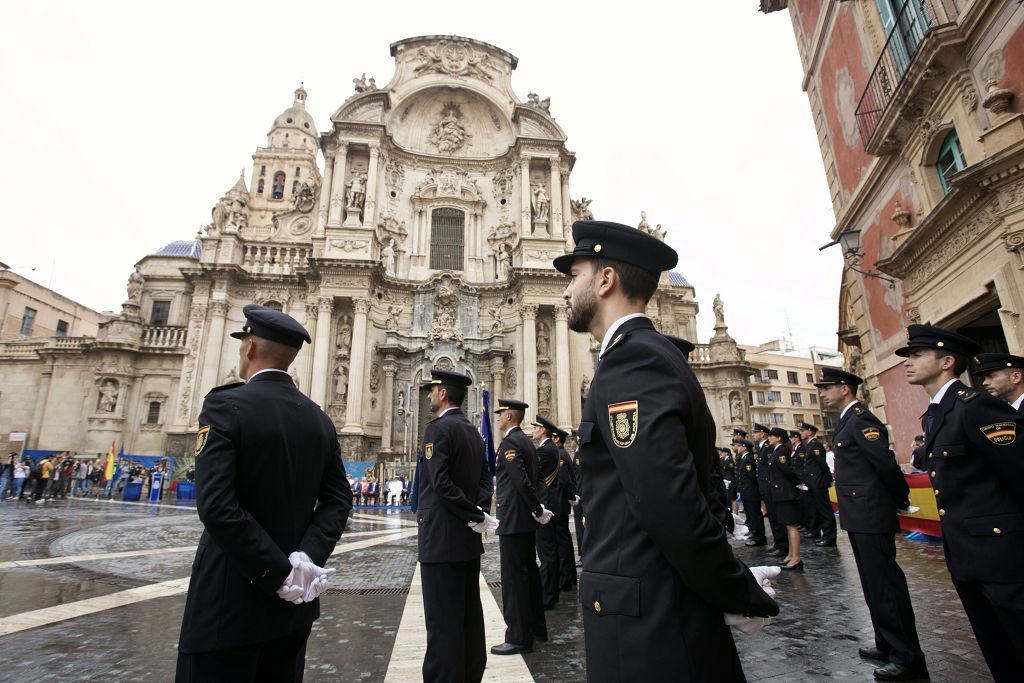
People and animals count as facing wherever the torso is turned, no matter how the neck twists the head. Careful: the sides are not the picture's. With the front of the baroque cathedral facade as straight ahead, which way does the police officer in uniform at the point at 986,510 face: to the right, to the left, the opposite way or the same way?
to the right

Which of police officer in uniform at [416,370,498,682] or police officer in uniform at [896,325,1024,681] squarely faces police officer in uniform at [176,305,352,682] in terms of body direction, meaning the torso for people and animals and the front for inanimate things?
police officer in uniform at [896,325,1024,681]

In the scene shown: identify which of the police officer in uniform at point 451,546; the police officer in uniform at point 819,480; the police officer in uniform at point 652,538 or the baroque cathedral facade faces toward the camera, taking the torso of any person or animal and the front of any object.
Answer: the baroque cathedral facade

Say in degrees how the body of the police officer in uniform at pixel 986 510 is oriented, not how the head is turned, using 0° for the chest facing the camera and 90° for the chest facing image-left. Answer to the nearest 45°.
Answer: approximately 45°

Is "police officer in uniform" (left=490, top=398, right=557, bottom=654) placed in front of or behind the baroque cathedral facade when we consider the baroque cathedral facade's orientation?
in front

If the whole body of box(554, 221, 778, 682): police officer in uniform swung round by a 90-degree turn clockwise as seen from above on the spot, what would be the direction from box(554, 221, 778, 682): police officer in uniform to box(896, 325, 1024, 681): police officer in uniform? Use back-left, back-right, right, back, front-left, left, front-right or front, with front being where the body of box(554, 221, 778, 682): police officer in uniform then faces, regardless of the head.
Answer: front-right

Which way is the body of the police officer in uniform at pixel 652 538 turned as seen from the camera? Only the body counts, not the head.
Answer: to the viewer's left

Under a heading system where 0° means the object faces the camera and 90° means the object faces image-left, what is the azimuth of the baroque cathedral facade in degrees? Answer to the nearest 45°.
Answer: approximately 0°

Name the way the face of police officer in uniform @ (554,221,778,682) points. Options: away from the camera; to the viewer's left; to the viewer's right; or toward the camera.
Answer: to the viewer's left

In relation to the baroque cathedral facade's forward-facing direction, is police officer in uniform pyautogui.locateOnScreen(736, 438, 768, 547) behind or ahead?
ahead

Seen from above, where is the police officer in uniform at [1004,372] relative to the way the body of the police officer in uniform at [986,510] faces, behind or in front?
behind

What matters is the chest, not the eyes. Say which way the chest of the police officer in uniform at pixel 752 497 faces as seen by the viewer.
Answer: to the viewer's left

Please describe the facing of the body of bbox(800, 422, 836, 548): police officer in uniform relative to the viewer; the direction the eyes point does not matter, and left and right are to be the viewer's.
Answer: facing to the left of the viewer

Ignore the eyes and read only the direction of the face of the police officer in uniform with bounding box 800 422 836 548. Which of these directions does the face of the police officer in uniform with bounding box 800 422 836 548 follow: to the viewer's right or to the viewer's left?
to the viewer's left

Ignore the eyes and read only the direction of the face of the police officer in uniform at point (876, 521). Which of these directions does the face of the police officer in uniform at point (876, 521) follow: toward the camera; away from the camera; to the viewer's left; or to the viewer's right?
to the viewer's left
